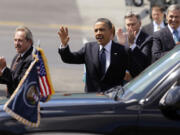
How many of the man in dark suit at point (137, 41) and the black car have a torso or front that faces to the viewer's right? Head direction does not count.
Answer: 0

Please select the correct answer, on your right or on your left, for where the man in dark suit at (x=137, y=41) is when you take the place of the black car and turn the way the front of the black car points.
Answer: on your right

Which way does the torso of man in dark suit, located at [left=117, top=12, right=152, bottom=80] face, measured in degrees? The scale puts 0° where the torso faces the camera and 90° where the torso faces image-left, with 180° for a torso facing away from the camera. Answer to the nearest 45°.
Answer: approximately 45°

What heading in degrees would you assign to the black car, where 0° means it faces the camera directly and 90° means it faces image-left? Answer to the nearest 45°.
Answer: approximately 90°

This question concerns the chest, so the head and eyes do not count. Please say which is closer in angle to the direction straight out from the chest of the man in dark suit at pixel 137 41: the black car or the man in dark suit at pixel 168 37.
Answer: the black car

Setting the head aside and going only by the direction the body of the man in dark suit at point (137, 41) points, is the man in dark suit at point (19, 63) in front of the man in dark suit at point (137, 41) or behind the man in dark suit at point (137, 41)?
in front

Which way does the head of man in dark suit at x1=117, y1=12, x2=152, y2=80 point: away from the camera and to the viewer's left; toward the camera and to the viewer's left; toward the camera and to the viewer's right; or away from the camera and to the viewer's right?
toward the camera and to the viewer's left

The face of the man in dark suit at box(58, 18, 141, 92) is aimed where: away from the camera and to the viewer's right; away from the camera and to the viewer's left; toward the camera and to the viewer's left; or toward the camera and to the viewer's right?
toward the camera and to the viewer's left

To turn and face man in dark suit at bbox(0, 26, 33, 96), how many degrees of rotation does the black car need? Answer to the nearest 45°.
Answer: approximately 45° to its right

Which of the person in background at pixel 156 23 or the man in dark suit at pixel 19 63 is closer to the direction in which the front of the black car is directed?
the man in dark suit

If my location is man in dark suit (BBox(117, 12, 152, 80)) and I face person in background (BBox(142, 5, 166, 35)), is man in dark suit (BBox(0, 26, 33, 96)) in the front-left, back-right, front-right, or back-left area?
back-left
